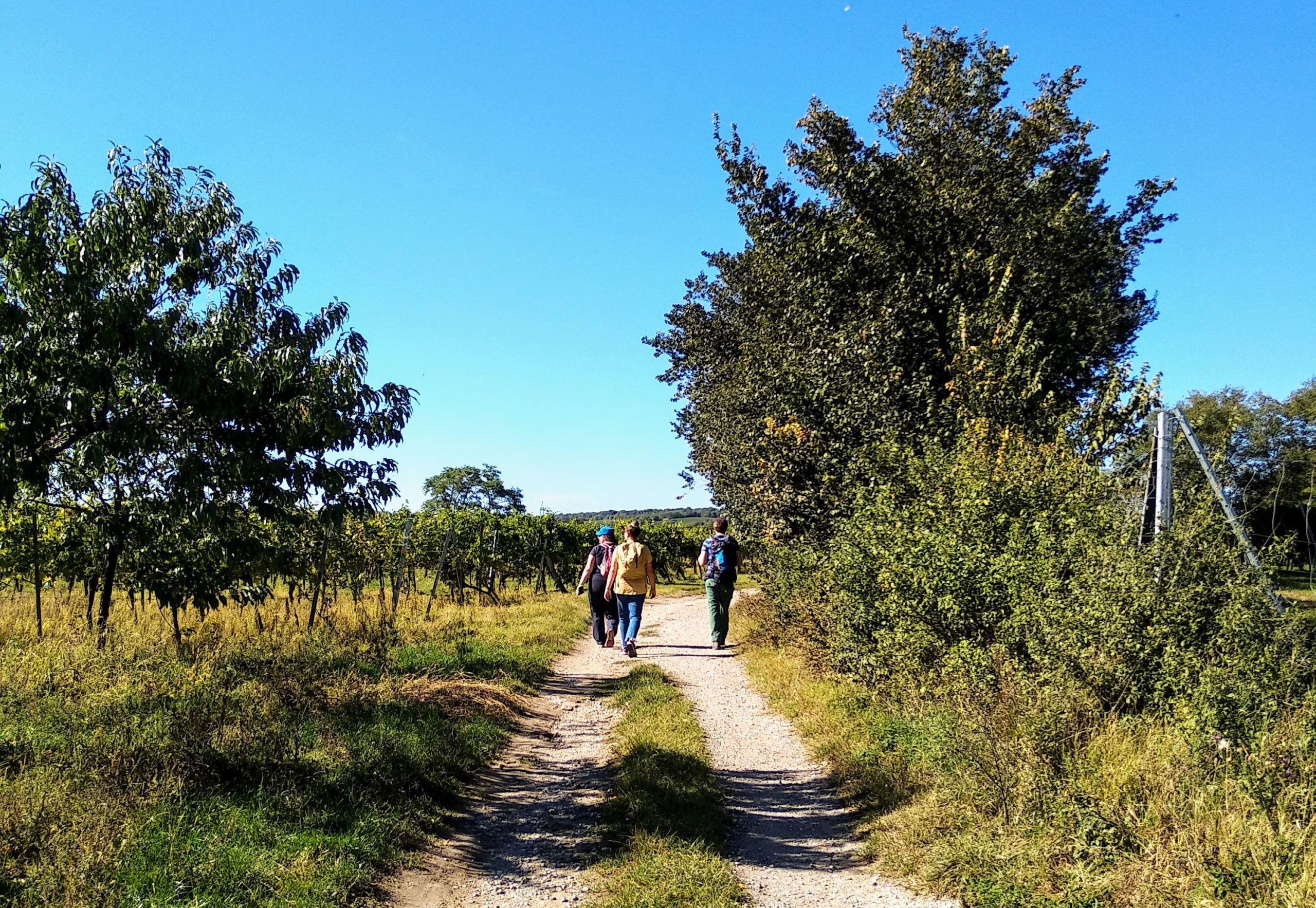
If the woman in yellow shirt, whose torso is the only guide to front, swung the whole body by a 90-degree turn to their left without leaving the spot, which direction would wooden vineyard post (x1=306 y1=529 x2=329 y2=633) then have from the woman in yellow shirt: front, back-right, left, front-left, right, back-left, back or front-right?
front

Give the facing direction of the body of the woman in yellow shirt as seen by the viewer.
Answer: away from the camera

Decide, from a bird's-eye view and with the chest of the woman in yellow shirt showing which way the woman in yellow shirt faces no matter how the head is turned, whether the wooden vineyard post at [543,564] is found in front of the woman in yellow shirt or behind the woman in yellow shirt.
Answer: in front

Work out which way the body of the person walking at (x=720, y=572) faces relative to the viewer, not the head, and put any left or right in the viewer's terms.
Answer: facing away from the viewer

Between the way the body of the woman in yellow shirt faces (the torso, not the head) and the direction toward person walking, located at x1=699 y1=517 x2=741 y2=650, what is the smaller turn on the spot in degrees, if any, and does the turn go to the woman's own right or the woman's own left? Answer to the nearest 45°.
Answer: approximately 45° to the woman's own right

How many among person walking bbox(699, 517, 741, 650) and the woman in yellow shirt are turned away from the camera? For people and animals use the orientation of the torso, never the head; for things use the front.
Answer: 2

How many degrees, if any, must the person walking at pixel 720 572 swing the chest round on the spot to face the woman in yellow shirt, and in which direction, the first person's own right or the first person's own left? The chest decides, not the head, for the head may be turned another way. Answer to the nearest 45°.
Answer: approximately 135° to the first person's own left

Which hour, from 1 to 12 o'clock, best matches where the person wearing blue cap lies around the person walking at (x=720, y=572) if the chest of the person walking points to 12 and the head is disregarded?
The person wearing blue cap is roughly at 9 o'clock from the person walking.

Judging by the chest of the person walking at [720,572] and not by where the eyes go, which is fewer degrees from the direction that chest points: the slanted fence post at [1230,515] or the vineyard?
the vineyard
